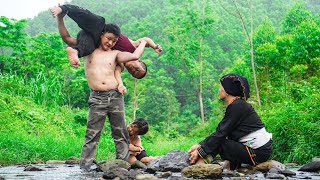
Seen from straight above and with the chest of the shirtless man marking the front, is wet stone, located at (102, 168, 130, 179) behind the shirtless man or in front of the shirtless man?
in front

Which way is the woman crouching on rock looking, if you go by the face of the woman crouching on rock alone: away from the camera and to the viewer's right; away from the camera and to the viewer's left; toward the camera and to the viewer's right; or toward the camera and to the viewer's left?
away from the camera and to the viewer's left

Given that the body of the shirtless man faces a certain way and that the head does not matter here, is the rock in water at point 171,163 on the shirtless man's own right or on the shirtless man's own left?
on the shirtless man's own left

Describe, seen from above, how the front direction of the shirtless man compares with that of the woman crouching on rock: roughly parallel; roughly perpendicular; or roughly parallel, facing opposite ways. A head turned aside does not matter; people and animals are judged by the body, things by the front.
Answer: roughly perpendicular

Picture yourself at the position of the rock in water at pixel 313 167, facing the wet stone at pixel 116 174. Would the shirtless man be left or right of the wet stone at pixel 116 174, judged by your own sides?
right

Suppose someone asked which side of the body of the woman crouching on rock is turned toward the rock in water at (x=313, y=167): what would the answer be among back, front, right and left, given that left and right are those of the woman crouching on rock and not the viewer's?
back

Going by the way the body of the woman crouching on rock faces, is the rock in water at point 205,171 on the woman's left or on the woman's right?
on the woman's left

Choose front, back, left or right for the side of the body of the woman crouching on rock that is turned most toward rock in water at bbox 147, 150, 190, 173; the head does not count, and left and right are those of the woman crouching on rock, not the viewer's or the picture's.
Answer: front

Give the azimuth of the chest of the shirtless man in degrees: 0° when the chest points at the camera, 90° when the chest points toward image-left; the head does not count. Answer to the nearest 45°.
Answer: approximately 0°

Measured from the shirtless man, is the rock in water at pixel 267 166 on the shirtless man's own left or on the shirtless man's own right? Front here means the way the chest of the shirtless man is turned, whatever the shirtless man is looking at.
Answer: on the shirtless man's own left

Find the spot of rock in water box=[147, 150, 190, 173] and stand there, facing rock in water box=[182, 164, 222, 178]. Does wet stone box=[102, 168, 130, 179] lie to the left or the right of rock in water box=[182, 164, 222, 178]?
right

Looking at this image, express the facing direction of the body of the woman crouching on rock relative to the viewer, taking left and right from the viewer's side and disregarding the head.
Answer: facing to the left of the viewer
